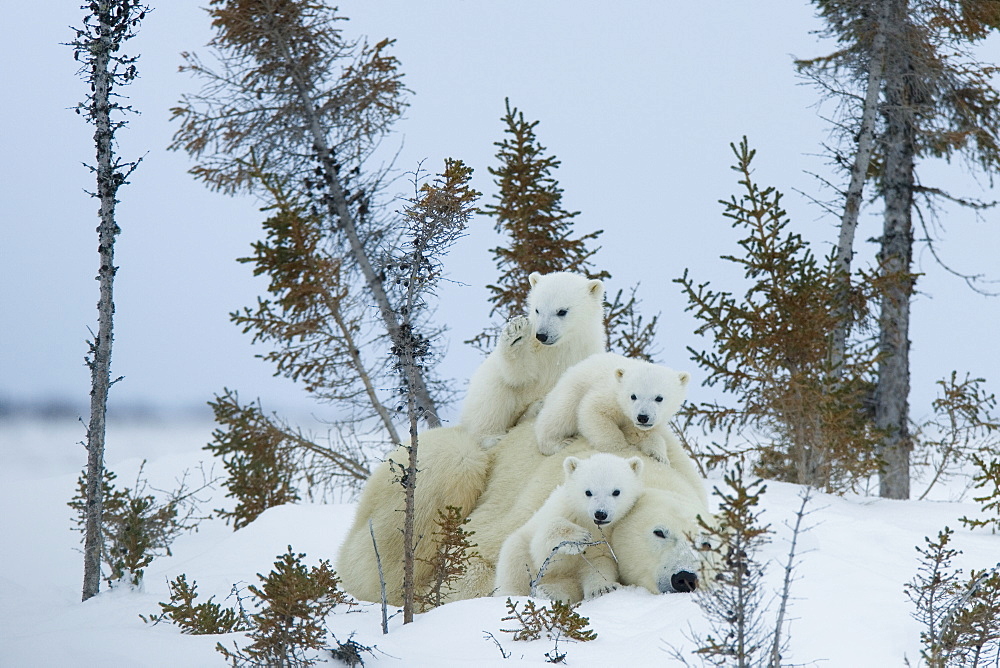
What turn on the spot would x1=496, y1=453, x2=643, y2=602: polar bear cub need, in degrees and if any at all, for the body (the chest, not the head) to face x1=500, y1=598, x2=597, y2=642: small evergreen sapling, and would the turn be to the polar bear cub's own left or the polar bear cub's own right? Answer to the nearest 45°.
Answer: approximately 45° to the polar bear cub's own right

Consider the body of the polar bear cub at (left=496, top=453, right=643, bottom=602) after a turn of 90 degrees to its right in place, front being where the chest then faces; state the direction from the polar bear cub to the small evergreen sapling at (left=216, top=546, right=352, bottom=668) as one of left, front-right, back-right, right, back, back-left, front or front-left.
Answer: front

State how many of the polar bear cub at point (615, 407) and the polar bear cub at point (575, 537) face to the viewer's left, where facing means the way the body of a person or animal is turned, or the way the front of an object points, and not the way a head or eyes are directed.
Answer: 0

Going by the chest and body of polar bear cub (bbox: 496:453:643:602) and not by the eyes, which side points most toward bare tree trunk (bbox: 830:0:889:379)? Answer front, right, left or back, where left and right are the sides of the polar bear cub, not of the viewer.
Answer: left

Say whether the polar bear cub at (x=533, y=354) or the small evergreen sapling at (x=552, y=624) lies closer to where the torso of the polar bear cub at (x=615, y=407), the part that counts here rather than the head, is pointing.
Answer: the small evergreen sapling

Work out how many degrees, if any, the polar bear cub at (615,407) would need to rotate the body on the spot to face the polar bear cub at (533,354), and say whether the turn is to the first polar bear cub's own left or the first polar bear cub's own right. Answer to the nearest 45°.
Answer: approximately 180°

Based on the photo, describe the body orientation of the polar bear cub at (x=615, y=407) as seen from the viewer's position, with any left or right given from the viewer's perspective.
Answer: facing the viewer and to the right of the viewer

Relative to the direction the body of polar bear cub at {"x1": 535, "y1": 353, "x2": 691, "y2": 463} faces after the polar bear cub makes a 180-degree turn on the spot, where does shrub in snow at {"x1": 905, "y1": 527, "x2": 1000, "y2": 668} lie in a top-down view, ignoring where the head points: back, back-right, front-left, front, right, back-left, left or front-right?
back

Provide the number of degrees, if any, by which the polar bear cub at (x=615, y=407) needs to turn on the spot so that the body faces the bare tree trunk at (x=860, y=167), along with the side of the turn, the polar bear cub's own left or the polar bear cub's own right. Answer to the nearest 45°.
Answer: approximately 90° to the polar bear cub's own left

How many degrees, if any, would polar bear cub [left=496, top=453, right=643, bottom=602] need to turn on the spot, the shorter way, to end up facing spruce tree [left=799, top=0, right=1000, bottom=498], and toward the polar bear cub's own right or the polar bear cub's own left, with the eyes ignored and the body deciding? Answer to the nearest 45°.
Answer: approximately 90° to the polar bear cub's own left
